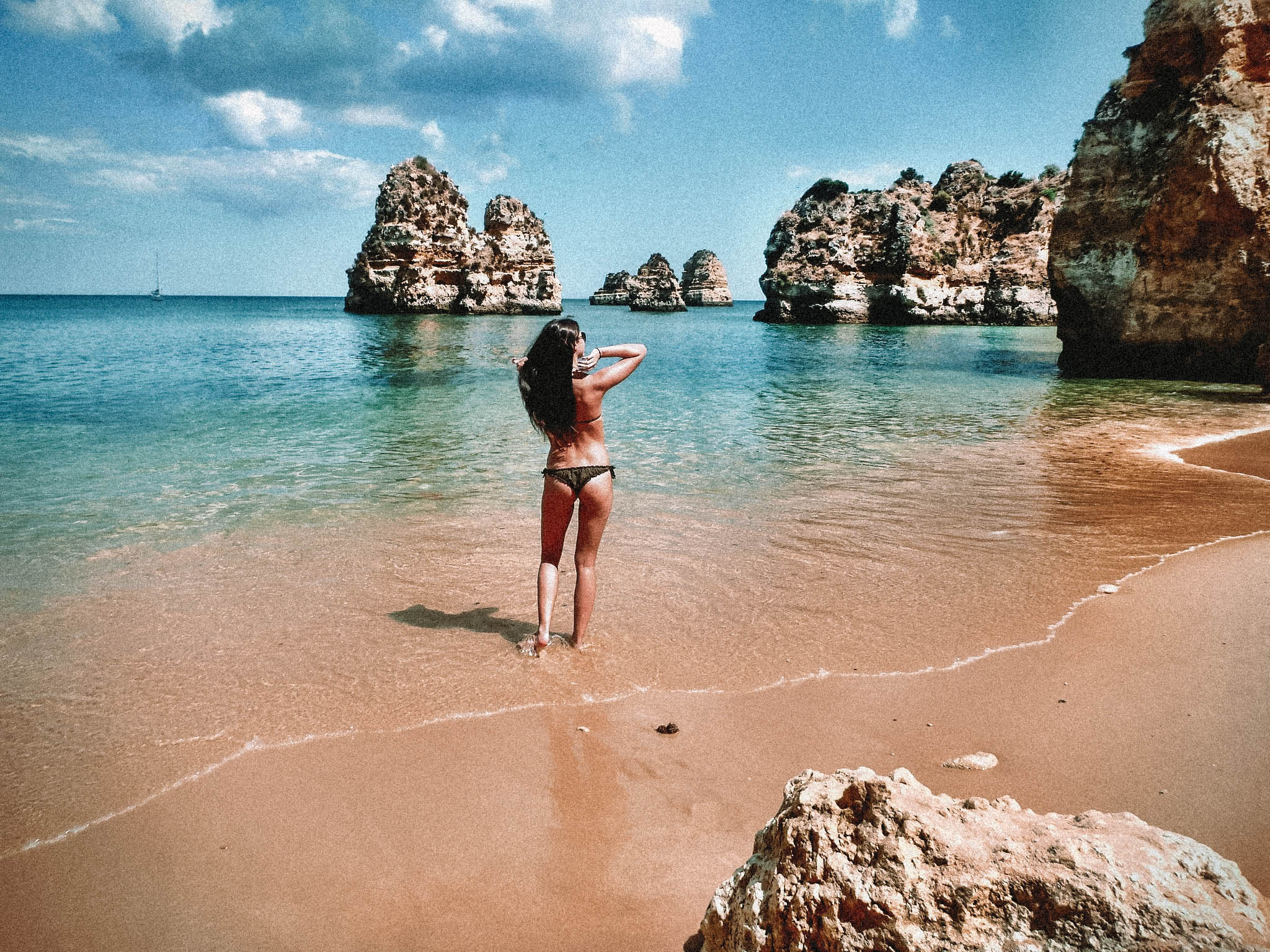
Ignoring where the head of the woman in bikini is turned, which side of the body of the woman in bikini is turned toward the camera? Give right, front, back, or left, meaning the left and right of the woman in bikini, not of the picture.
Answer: back

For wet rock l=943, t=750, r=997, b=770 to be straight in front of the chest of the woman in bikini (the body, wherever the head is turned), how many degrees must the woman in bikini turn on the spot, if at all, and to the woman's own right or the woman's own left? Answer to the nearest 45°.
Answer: approximately 135° to the woman's own right

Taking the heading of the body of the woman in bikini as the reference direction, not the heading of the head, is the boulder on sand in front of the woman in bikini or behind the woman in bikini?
behind

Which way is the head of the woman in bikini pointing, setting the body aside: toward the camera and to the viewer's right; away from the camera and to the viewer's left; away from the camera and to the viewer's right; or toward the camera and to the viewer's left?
away from the camera and to the viewer's right

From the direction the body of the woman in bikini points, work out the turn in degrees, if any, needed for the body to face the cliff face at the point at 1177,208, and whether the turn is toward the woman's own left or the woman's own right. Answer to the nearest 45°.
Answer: approximately 45° to the woman's own right
